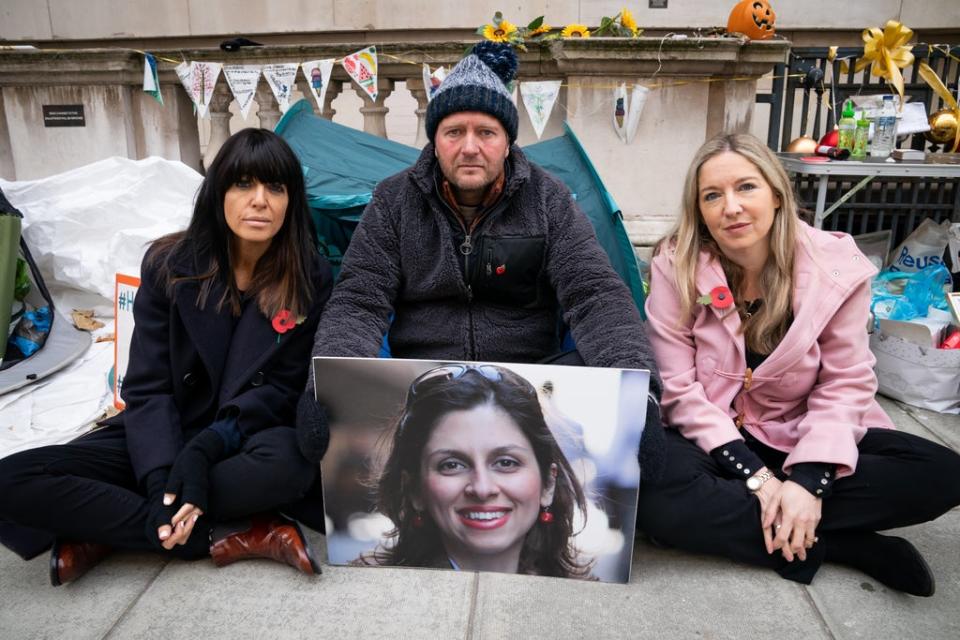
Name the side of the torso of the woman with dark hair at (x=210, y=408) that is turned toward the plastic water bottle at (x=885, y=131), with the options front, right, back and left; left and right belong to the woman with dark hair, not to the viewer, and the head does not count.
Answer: left

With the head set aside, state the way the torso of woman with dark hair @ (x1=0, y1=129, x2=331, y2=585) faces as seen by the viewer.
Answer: toward the camera

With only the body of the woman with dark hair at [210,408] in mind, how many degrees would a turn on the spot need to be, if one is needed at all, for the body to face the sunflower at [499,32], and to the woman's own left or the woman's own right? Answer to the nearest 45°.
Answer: approximately 135° to the woman's own left

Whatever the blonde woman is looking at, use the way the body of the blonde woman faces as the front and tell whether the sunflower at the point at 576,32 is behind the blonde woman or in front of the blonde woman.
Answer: behind

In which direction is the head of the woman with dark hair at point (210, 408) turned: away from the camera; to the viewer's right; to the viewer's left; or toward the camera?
toward the camera

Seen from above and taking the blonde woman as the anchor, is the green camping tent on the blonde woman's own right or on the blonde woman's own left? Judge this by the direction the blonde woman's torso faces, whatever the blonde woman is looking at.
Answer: on the blonde woman's own right

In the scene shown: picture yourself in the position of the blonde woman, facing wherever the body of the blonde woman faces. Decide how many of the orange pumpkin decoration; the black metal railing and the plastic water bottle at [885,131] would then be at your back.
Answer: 3

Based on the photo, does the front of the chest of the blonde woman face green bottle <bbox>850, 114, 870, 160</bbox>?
no

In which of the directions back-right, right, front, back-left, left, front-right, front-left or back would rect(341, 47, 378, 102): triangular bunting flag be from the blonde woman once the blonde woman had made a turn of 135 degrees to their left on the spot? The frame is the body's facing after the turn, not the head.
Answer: left

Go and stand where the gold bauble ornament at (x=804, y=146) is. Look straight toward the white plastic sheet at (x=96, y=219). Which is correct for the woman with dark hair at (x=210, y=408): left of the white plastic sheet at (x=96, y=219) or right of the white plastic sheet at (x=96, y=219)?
left

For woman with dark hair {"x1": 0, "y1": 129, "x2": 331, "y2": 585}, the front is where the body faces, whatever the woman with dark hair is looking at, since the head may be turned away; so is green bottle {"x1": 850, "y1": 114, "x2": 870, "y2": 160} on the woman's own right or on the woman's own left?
on the woman's own left

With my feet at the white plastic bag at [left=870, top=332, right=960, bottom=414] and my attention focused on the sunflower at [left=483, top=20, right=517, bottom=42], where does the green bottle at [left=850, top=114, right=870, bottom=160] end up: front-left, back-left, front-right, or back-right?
front-right

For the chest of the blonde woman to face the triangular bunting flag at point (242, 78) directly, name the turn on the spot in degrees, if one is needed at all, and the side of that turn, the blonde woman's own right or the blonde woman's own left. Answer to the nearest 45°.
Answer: approximately 135° to the blonde woman's own right

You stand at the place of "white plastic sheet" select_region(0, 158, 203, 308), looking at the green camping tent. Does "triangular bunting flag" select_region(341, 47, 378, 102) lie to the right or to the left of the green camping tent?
left

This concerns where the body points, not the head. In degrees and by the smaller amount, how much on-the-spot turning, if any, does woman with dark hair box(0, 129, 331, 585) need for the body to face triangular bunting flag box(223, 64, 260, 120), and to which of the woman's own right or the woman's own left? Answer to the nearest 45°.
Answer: approximately 180°

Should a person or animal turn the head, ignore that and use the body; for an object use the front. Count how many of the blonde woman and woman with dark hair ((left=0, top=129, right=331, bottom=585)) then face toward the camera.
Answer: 2

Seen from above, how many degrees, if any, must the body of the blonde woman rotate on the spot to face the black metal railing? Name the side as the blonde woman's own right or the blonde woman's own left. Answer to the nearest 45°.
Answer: approximately 180°

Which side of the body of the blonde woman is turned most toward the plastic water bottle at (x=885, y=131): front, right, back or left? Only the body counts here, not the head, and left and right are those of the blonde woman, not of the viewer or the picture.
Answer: back

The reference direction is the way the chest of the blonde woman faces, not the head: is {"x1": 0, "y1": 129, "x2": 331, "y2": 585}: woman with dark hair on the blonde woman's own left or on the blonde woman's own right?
on the blonde woman's own right

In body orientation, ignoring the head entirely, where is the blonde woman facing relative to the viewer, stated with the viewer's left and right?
facing the viewer

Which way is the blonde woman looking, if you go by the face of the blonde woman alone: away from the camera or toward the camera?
toward the camera
